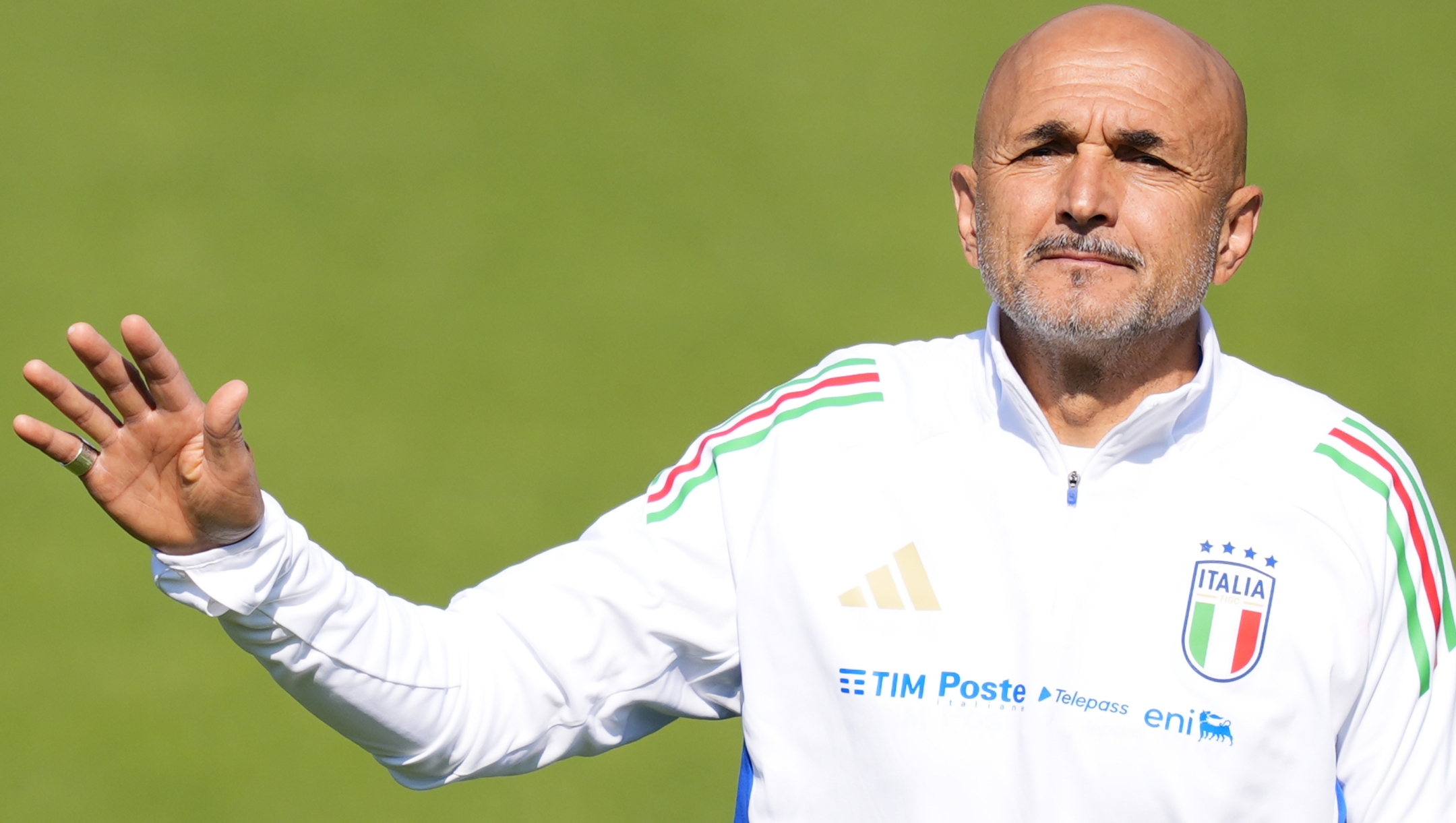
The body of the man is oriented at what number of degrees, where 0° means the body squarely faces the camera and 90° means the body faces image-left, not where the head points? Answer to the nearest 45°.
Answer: approximately 0°
